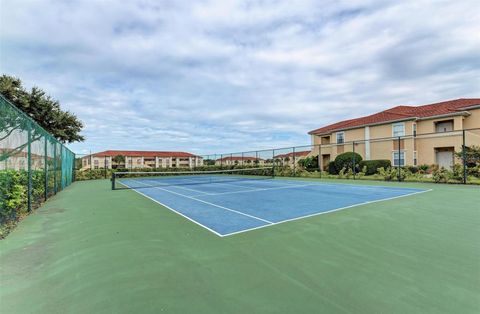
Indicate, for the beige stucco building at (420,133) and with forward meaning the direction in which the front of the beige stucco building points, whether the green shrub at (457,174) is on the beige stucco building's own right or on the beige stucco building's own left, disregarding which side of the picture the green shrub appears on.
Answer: on the beige stucco building's own left

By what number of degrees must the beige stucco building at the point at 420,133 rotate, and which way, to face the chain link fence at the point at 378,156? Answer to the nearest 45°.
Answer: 0° — it already faces it

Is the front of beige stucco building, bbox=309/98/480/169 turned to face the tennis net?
yes

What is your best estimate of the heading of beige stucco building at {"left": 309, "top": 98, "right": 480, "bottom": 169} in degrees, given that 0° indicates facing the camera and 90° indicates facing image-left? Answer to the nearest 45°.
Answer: approximately 45°

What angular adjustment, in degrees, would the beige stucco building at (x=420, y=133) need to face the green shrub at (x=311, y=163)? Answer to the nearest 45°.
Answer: approximately 45° to its right
